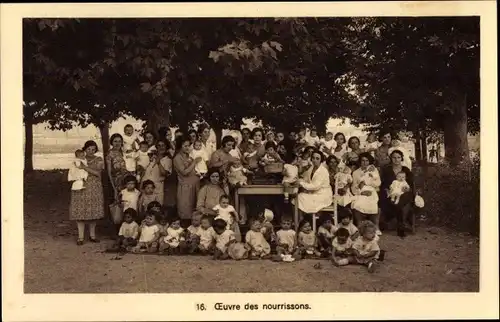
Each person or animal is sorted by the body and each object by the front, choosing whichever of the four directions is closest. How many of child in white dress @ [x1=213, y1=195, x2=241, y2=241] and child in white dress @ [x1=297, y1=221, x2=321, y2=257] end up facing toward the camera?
2

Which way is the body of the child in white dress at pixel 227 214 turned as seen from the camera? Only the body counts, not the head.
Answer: toward the camera

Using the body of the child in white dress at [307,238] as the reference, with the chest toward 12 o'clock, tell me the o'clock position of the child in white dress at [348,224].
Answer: the child in white dress at [348,224] is roughly at 9 o'clock from the child in white dress at [307,238].

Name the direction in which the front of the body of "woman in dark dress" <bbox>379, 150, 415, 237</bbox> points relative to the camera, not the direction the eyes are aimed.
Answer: toward the camera

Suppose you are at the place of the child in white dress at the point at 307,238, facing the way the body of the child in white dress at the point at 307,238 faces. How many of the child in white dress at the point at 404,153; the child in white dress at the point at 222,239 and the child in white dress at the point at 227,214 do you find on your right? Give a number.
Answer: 2
